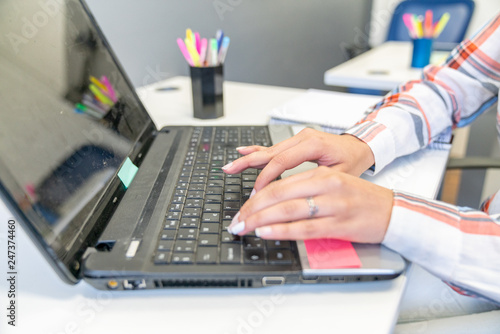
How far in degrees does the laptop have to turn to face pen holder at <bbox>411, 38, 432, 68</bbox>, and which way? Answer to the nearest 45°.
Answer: approximately 45° to its left

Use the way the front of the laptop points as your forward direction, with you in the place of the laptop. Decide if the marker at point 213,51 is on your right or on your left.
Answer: on your left

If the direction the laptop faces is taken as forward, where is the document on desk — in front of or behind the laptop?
in front

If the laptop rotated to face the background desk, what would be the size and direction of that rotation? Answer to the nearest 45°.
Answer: approximately 45° to its left

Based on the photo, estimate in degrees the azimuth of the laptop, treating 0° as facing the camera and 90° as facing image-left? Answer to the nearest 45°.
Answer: approximately 270°

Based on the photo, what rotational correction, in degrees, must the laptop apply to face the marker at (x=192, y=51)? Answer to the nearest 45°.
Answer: approximately 90° to its left
